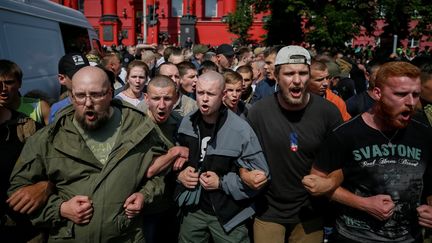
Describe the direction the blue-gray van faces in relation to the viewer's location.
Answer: facing away from the viewer and to the right of the viewer

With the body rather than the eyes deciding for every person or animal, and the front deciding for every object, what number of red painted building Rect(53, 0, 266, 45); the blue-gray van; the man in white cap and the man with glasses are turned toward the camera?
3

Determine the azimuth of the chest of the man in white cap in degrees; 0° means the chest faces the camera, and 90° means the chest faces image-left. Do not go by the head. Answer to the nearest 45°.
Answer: approximately 0°

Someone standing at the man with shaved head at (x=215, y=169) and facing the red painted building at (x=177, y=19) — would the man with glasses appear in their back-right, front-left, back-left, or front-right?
back-left

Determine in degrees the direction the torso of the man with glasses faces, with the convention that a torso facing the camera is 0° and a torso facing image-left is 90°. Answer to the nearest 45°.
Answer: approximately 0°

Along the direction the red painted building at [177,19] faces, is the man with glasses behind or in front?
in front

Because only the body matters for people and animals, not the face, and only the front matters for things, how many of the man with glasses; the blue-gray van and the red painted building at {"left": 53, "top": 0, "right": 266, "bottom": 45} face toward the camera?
2

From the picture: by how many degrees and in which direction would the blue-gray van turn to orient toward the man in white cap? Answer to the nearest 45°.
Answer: approximately 135° to its right

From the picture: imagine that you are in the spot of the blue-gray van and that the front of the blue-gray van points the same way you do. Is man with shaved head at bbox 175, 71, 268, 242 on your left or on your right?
on your right

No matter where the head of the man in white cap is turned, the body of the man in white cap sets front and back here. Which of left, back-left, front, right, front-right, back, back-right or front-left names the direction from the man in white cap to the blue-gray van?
back-right

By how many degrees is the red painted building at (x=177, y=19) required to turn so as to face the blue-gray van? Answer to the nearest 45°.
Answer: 0° — it already faces it
